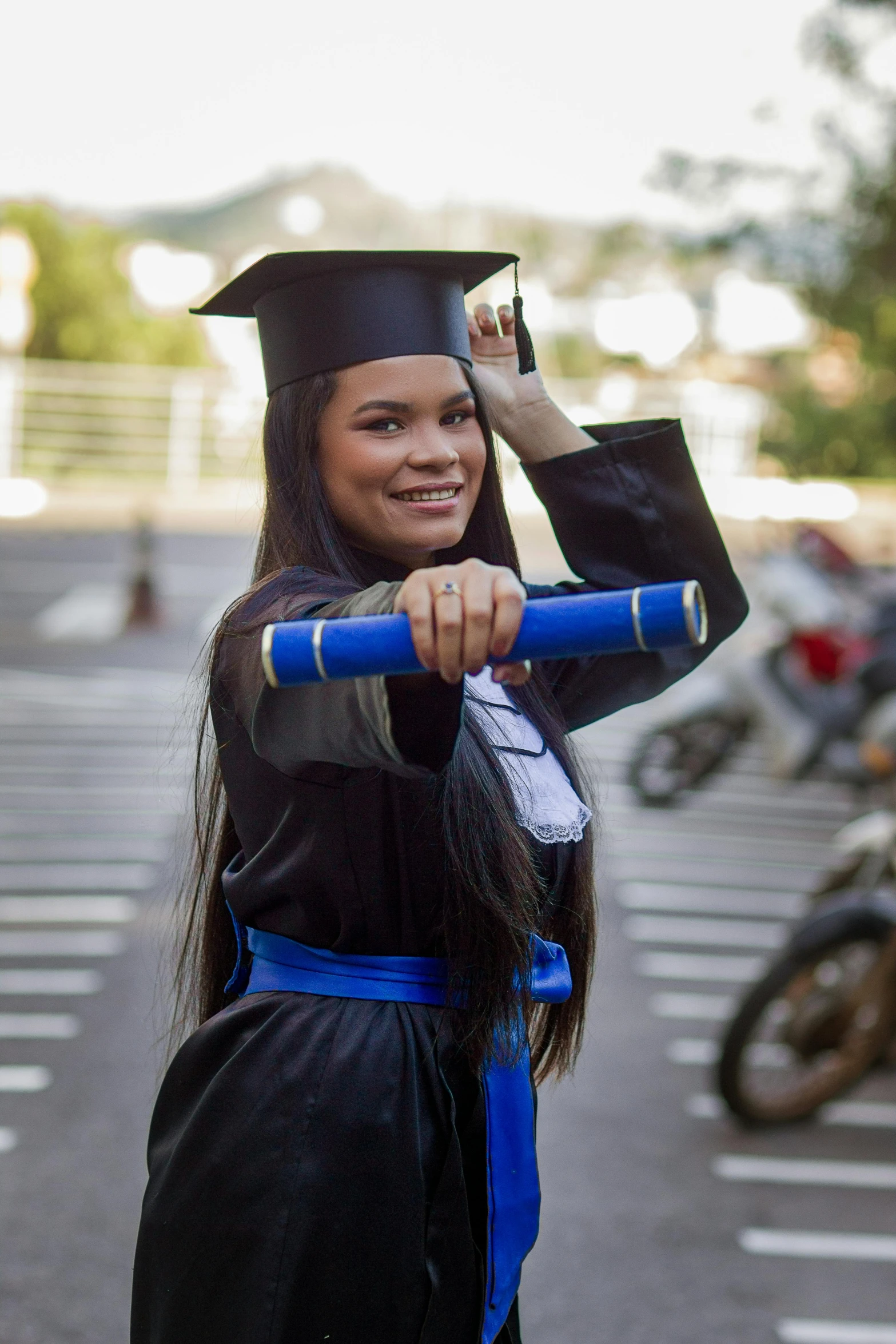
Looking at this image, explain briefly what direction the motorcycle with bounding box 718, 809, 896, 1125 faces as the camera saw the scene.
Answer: facing the viewer and to the left of the viewer

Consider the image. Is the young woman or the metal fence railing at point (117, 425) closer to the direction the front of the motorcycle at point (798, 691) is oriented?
the young woman

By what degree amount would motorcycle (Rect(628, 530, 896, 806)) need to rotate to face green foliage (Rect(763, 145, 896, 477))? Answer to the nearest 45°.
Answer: approximately 135° to its right

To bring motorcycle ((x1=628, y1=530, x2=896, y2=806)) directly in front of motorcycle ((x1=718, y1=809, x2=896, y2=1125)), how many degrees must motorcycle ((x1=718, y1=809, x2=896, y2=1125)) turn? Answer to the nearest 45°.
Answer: approximately 135° to its right

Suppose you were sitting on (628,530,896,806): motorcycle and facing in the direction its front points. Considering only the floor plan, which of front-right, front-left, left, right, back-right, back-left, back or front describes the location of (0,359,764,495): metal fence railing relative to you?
right

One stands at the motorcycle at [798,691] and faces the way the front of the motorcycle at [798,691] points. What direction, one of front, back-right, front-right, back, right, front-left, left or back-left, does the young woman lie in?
front-left

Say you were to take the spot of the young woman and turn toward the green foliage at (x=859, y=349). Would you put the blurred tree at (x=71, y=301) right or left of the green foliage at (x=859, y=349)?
left

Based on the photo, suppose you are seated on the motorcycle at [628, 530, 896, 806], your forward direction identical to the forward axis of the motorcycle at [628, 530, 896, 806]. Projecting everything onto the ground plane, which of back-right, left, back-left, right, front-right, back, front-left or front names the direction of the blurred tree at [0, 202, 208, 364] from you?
right

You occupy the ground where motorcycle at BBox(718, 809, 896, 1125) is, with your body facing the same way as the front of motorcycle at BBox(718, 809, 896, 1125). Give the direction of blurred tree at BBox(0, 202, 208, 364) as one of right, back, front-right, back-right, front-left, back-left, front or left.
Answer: right
